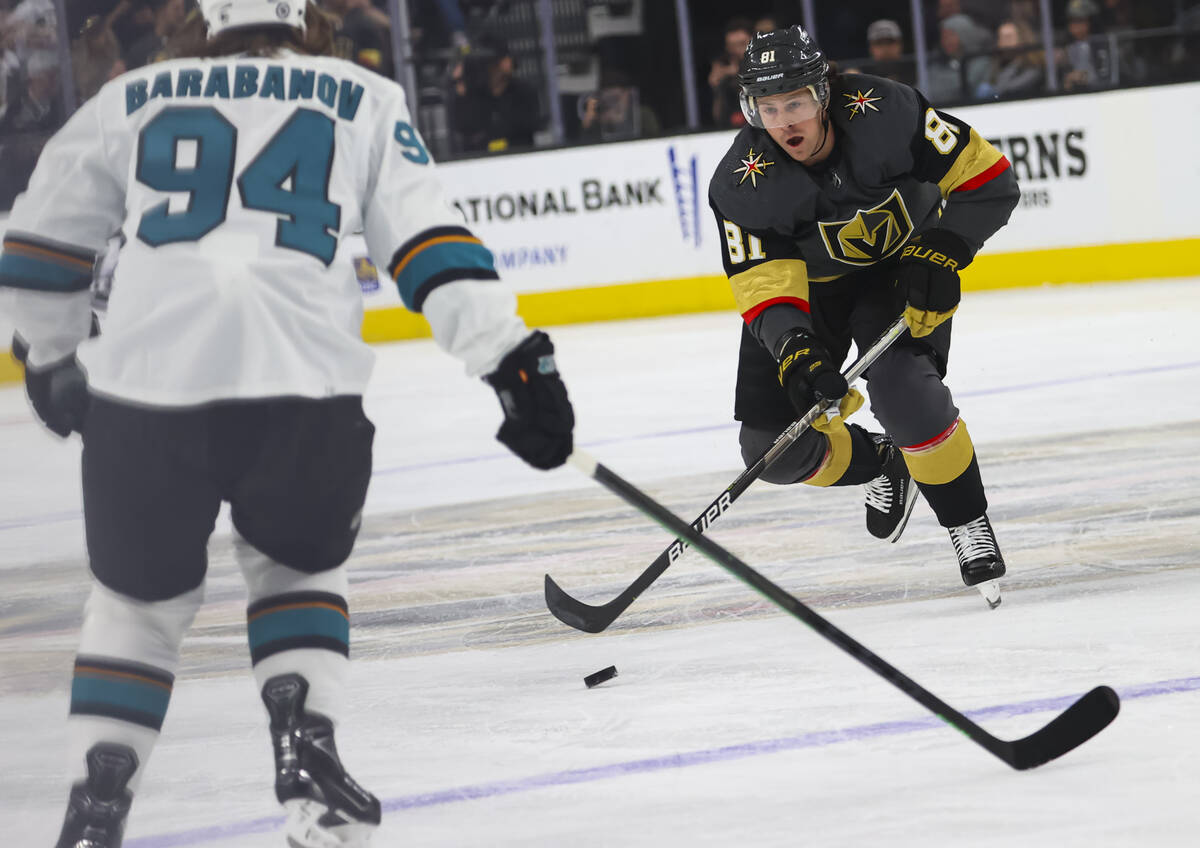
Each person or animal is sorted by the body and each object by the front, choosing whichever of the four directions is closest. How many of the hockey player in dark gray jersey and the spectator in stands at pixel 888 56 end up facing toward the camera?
2

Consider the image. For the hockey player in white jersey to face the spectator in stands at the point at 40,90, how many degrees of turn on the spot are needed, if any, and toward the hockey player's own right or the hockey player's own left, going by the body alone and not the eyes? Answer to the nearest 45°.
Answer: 0° — they already face them

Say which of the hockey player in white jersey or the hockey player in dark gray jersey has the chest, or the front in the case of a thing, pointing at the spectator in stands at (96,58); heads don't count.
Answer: the hockey player in white jersey

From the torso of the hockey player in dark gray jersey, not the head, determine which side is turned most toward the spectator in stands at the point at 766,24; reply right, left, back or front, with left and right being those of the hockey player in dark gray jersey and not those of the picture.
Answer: back

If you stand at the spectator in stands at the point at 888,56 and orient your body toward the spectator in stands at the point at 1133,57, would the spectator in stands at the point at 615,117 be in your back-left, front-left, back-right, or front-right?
back-right

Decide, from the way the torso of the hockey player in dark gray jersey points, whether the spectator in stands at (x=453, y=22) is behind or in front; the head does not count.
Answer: behind

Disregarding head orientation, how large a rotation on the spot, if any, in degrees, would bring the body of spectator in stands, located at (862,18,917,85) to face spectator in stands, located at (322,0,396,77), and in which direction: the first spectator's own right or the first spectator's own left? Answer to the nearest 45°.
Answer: approximately 45° to the first spectator's own right

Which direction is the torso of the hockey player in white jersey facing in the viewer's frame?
away from the camera

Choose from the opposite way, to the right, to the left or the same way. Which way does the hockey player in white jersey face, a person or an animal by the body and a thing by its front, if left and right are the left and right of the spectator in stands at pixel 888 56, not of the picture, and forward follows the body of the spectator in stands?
the opposite way

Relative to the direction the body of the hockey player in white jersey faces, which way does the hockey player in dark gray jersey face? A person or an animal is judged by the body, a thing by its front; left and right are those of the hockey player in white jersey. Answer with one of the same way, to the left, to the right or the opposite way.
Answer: the opposite way
